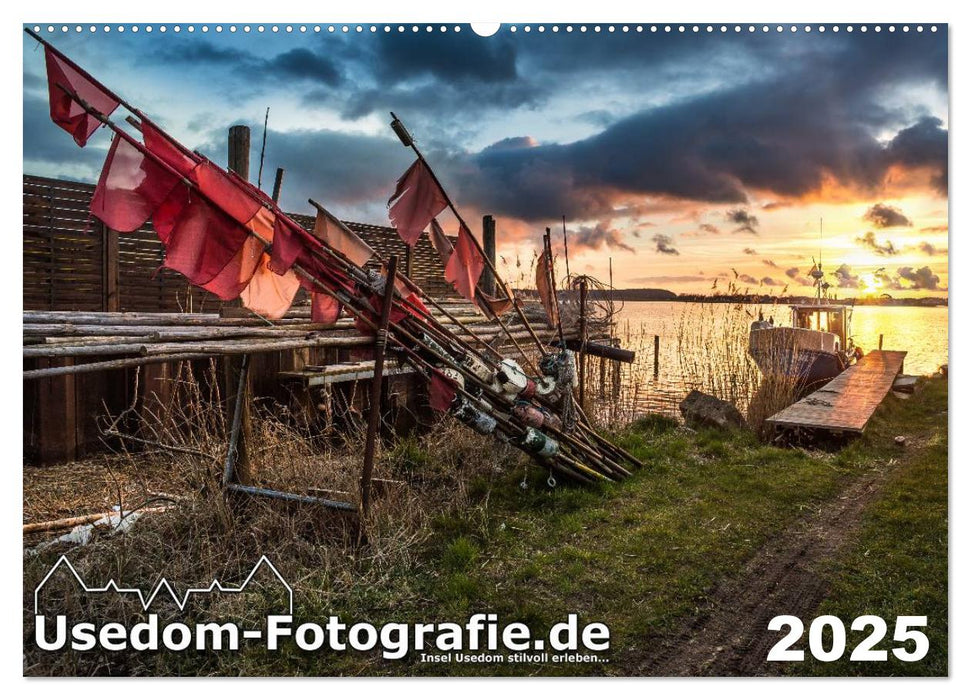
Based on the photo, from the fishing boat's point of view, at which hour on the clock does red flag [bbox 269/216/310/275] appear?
The red flag is roughly at 11 o'clock from the fishing boat.

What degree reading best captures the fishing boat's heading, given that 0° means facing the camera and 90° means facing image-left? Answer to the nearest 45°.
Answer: approximately 45°

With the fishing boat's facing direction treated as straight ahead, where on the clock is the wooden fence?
The wooden fence is roughly at 12 o'clock from the fishing boat.

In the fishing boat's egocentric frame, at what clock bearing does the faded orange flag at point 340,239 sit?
The faded orange flag is roughly at 11 o'clock from the fishing boat.

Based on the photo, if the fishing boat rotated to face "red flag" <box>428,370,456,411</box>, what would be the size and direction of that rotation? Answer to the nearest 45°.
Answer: approximately 45° to its left

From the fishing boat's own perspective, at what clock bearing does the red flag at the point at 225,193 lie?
The red flag is roughly at 11 o'clock from the fishing boat.
